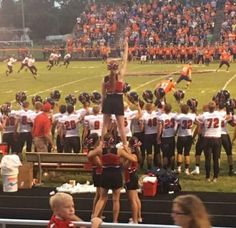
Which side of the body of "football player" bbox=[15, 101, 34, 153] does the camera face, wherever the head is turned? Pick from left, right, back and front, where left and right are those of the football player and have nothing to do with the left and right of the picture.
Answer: back

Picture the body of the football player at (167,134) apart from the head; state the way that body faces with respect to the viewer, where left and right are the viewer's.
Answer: facing away from the viewer

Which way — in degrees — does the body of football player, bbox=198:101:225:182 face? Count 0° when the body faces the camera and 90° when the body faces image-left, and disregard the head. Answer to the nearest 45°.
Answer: approximately 180°

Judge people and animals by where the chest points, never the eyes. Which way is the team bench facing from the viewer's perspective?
away from the camera

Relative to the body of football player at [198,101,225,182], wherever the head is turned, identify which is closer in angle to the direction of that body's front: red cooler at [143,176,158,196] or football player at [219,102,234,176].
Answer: the football player

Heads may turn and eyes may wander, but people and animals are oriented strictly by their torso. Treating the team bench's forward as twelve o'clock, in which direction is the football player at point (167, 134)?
The football player is roughly at 3 o'clock from the team bench.

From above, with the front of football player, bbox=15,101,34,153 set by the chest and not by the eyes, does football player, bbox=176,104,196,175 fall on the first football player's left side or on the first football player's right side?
on the first football player's right side

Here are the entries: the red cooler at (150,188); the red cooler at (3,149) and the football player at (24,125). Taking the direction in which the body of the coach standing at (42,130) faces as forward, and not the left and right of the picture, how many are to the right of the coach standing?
1

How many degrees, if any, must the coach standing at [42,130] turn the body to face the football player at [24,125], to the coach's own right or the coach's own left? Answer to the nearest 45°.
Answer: approximately 90° to the coach's own left
